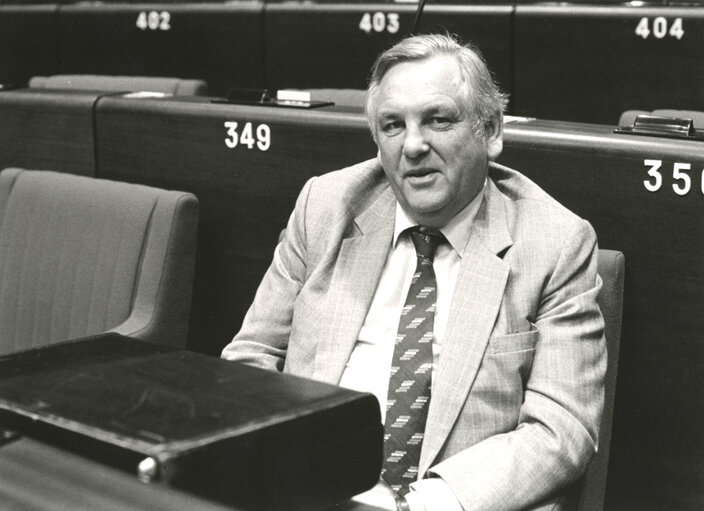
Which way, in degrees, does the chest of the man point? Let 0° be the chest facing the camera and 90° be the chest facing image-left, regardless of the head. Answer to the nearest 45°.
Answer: approximately 45°
